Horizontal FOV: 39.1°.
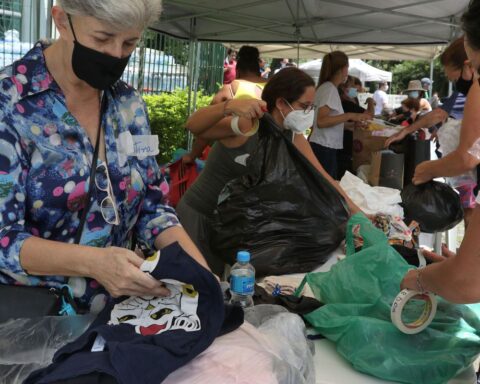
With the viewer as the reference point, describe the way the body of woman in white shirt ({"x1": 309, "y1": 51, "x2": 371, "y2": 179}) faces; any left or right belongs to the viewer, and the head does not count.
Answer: facing to the right of the viewer

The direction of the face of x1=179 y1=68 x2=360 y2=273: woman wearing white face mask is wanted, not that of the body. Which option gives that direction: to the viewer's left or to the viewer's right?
to the viewer's right

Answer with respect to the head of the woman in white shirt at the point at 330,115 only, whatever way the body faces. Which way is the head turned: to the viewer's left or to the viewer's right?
to the viewer's right

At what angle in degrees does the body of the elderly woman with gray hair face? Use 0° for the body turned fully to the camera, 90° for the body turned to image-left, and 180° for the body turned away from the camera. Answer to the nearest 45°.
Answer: approximately 315°

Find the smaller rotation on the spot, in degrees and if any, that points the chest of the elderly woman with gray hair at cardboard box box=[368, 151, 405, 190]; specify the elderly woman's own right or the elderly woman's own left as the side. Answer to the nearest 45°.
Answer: approximately 90° to the elderly woman's own left
